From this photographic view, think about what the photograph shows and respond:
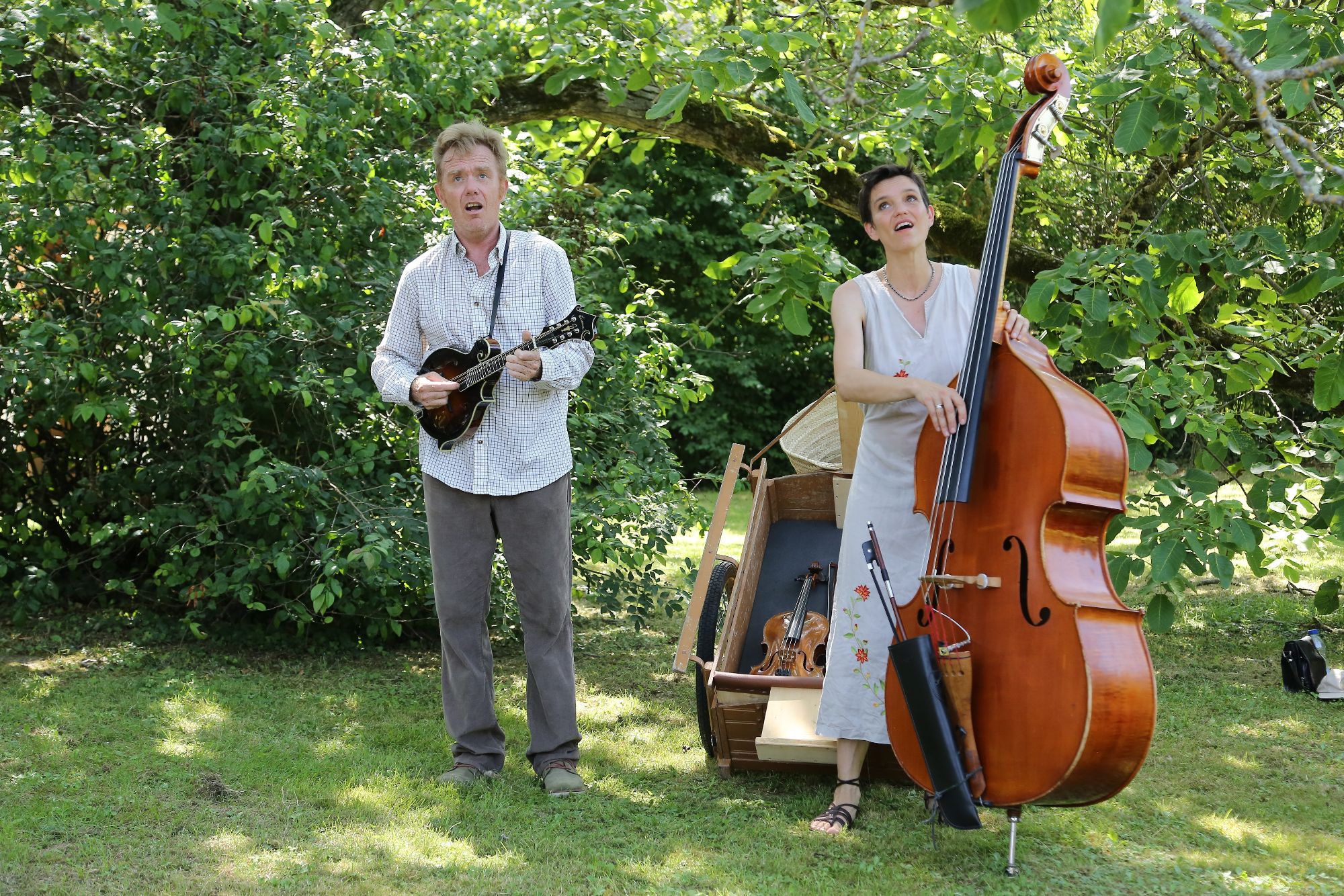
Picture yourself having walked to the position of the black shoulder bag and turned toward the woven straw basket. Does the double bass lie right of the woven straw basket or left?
left

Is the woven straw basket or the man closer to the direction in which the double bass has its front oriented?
the man

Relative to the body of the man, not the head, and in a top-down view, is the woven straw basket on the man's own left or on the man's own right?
on the man's own left

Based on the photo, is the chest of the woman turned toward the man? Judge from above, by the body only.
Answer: no

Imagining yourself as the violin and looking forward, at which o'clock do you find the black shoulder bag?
The black shoulder bag is roughly at 8 o'clock from the violin.

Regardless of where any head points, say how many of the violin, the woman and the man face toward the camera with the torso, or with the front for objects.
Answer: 3

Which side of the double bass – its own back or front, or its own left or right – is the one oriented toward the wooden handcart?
right

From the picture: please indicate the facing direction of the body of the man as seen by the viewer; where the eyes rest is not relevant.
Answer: toward the camera

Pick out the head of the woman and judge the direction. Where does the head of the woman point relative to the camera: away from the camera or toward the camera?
toward the camera

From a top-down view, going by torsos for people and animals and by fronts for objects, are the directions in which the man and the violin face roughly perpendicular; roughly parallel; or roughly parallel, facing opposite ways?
roughly parallel

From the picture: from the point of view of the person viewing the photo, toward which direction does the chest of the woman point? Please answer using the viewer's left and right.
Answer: facing the viewer

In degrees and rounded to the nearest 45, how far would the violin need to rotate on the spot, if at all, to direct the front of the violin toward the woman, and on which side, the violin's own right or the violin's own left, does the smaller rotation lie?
0° — it already faces them

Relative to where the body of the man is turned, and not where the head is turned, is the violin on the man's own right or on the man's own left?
on the man's own left

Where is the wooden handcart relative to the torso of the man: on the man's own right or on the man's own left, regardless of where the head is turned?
on the man's own left

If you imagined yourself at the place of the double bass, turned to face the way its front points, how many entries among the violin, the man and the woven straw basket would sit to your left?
0

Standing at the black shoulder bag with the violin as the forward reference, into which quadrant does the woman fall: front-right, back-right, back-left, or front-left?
front-left

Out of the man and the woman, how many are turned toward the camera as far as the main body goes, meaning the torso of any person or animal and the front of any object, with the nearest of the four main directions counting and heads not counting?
2

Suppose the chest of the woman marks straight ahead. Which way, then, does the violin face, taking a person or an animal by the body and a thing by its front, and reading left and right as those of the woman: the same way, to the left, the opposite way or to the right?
the same way

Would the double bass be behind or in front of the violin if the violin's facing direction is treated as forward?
in front

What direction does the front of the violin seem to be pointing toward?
toward the camera
